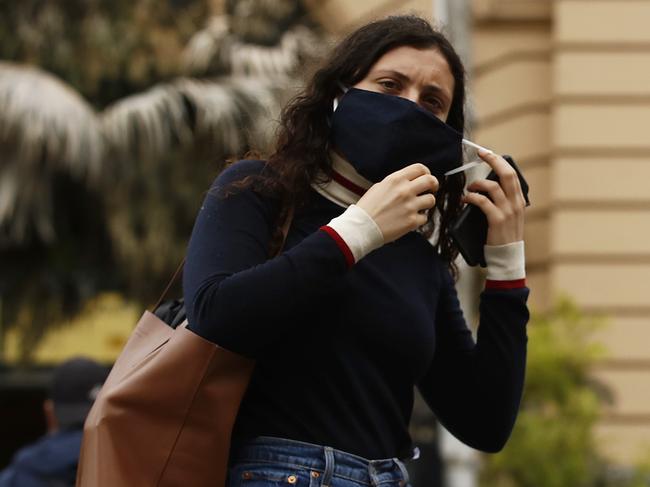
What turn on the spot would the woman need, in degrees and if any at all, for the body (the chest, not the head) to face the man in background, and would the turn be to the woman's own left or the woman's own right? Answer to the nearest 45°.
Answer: approximately 180°

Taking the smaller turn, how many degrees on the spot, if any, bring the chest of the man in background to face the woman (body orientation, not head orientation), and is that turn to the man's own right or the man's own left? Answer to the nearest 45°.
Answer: approximately 180°

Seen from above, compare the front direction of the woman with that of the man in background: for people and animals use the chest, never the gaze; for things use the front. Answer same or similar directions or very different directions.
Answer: very different directions

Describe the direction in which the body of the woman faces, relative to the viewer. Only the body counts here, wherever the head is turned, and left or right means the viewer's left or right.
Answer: facing the viewer and to the right of the viewer
